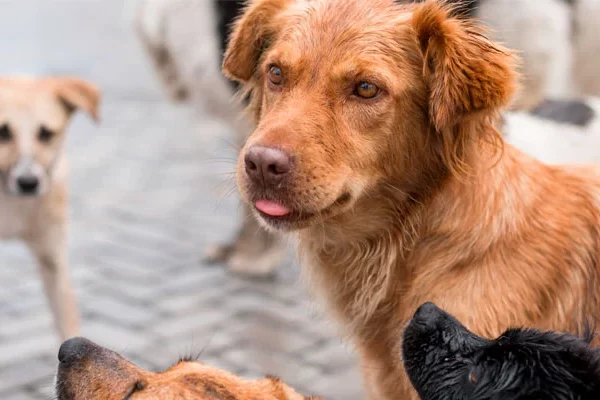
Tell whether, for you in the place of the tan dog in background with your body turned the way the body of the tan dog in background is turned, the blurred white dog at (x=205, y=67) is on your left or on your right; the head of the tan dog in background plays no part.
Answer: on your left

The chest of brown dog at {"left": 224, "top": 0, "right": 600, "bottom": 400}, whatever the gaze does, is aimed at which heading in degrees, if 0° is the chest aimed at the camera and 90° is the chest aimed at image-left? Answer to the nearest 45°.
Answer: approximately 45°

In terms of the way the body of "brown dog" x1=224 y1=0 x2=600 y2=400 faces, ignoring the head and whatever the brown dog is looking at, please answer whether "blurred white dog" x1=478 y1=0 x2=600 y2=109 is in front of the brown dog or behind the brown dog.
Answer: behind

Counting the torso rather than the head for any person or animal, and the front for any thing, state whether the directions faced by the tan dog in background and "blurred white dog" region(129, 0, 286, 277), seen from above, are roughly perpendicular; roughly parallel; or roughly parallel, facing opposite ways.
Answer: roughly perpendicular

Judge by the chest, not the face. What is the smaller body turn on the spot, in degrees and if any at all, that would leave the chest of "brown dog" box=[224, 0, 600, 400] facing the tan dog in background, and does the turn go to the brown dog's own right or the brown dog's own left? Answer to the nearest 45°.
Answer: approximately 90° to the brown dog's own right
